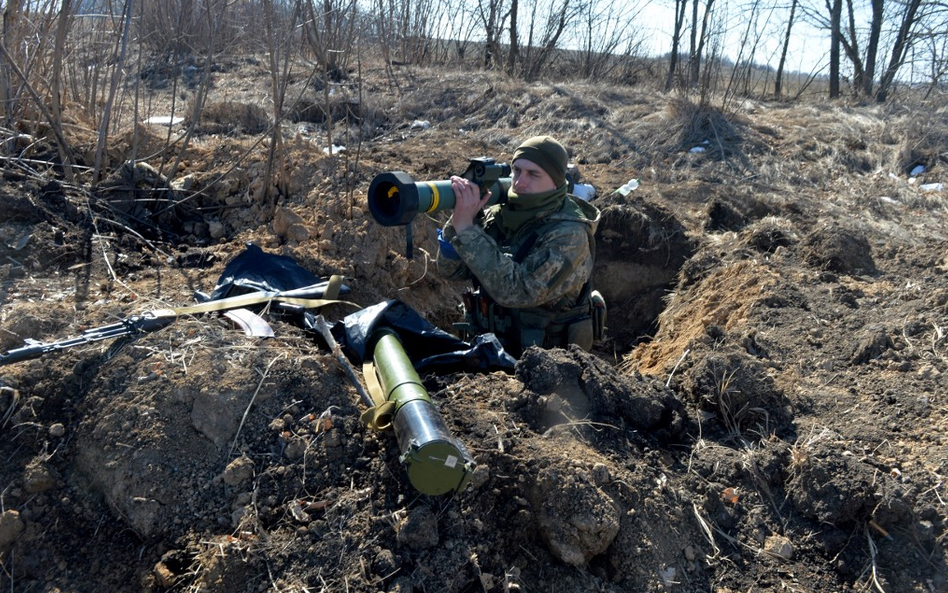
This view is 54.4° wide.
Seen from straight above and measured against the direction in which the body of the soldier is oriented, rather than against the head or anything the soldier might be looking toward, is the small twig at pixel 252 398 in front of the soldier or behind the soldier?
in front

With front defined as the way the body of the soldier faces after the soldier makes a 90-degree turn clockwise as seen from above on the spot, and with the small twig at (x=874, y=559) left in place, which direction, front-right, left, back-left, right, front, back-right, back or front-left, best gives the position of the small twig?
back

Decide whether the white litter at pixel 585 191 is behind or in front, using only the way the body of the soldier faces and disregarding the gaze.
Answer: behind

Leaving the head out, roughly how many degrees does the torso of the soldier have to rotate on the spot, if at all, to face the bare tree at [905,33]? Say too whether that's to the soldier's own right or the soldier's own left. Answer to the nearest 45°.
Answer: approximately 180°

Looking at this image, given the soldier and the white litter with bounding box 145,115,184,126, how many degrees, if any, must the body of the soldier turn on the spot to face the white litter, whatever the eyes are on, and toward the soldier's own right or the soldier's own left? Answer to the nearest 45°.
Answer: approximately 90° to the soldier's own right

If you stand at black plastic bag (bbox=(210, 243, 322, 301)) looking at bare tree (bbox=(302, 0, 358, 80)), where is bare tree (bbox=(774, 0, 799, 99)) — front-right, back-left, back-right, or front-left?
front-right

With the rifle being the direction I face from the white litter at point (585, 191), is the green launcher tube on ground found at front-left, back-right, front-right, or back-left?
front-left

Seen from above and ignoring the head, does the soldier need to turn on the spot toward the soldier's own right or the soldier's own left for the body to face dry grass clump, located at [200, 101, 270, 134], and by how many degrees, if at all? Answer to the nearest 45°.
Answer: approximately 90° to the soldier's own right

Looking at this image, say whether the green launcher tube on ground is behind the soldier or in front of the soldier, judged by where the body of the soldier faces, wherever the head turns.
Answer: in front

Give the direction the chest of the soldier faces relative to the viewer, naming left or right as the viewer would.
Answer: facing the viewer and to the left of the viewer

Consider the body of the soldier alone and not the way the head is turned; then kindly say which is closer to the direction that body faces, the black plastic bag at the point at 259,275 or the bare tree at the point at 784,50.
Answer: the black plastic bag
